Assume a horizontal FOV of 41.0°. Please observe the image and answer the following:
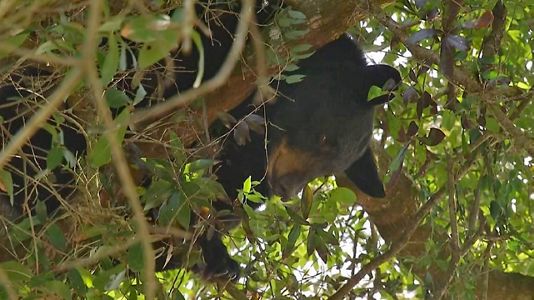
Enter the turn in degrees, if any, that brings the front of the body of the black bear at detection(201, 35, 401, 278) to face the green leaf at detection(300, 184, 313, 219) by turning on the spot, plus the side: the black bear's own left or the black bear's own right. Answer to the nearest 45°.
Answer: approximately 45° to the black bear's own left

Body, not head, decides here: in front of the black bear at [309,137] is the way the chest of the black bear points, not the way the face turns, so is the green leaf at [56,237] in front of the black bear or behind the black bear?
behind
